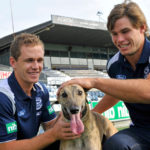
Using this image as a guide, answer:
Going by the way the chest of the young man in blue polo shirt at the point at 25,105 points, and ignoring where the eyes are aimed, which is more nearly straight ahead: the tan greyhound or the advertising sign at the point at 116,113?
the tan greyhound

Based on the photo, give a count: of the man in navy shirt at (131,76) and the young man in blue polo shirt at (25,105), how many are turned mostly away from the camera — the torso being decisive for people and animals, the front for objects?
0

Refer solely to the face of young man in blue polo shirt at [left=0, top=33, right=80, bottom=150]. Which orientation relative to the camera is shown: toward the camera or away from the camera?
toward the camera

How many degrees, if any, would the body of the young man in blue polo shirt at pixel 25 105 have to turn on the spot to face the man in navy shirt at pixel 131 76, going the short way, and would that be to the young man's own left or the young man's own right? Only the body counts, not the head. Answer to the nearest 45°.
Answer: approximately 45° to the young man's own left

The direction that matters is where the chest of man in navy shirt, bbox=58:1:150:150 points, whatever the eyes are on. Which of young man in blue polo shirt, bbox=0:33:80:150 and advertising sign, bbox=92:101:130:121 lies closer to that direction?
the young man in blue polo shirt

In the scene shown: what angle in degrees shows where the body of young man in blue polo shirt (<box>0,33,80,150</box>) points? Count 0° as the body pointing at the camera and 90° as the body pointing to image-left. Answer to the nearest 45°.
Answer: approximately 315°

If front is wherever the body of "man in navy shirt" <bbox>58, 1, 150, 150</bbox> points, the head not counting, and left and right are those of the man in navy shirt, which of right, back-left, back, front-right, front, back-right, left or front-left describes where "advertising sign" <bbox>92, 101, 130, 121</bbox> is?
back-right

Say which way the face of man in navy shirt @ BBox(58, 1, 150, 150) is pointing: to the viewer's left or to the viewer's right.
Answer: to the viewer's left
